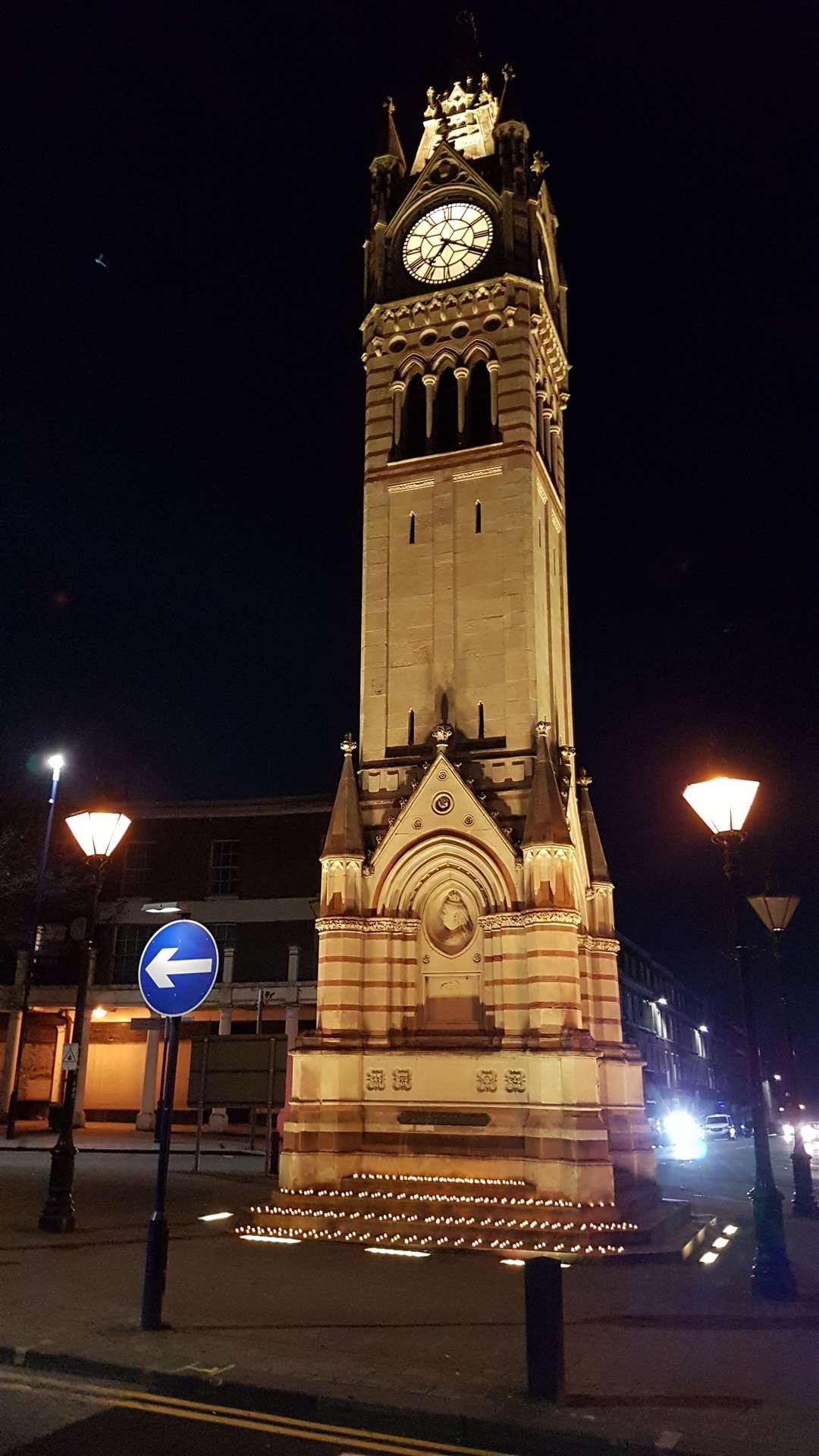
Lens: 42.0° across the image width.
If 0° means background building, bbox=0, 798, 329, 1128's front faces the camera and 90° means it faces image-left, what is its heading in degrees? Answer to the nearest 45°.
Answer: approximately 0°

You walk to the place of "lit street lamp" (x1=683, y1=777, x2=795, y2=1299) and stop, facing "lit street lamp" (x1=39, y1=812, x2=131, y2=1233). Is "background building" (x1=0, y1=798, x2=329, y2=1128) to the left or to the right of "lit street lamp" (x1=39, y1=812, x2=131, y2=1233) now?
right

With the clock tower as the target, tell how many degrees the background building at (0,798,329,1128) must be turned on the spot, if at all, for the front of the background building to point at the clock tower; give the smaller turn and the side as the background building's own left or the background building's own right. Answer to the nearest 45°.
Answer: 0° — it already faces it

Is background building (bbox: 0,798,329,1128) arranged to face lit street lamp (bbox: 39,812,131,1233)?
yes

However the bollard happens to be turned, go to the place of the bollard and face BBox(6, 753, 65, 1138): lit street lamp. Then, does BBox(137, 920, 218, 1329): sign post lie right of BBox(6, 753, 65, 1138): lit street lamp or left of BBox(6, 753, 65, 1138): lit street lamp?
left

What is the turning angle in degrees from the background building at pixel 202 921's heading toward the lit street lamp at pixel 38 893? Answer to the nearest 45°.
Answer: approximately 45° to its right

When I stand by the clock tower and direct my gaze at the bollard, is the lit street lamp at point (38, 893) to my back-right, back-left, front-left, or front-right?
back-right

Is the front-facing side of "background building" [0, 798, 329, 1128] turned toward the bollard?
yes

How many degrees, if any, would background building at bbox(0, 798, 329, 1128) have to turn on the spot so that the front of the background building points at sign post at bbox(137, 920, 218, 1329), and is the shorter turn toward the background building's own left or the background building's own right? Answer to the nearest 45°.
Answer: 0° — it already faces it
